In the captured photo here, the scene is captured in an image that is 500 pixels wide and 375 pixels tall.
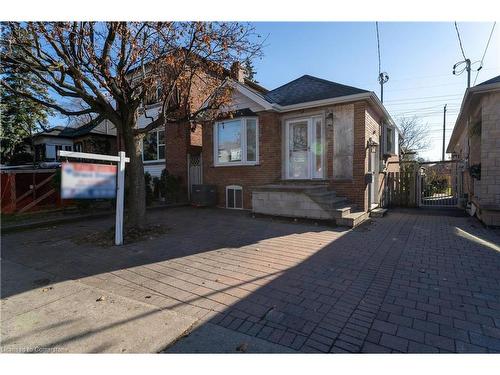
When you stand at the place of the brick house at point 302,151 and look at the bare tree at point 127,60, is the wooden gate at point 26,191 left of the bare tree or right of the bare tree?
right

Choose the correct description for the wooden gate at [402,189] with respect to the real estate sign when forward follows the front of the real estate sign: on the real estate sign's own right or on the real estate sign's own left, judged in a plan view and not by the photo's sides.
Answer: on the real estate sign's own left

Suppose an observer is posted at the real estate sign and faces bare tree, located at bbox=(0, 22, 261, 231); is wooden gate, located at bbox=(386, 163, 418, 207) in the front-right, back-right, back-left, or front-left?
front-right

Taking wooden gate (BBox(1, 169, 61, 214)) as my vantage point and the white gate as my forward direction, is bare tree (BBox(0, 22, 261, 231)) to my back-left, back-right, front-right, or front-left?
front-right

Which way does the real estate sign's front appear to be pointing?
toward the camera

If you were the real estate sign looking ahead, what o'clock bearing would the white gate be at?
The white gate is roughly at 7 o'clock from the real estate sign.

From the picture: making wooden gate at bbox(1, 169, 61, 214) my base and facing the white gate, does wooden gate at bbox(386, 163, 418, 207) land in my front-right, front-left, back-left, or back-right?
front-right

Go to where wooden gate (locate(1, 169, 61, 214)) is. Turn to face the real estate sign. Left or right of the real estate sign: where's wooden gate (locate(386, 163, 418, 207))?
left
